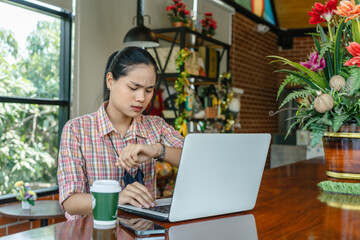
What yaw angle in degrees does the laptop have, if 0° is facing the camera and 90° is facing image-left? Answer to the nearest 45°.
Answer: approximately 135°

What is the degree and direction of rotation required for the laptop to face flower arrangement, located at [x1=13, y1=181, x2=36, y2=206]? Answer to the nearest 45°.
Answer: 0° — it already faces it

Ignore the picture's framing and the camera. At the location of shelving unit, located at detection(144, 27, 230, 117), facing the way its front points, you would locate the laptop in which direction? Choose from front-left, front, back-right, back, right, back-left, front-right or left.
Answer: front-right

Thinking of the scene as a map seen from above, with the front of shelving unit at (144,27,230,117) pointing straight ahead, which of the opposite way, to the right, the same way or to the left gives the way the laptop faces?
the opposite way

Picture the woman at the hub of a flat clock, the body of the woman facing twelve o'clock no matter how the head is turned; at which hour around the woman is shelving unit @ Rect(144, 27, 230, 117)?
The shelving unit is roughly at 8 o'clock from the woman.

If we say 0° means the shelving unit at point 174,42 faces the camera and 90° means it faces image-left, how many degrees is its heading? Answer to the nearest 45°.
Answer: approximately 315°

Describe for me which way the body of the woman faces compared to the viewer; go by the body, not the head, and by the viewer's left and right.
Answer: facing the viewer and to the right of the viewer

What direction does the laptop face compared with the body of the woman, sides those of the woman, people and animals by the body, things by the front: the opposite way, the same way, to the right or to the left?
the opposite way

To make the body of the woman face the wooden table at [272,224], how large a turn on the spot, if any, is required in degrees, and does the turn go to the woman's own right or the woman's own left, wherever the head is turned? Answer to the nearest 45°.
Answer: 0° — they already face it

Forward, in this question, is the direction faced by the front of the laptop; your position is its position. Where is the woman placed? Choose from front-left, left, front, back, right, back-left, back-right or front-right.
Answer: front

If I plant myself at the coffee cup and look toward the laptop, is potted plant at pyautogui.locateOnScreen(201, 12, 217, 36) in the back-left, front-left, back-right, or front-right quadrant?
front-left

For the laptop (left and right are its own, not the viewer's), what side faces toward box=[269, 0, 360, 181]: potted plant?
right

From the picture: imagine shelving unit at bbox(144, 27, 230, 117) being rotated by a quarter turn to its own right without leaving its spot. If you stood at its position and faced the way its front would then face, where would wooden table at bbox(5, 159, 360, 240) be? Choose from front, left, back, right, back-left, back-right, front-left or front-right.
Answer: front-left

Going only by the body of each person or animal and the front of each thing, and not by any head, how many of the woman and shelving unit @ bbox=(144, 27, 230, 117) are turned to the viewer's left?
0

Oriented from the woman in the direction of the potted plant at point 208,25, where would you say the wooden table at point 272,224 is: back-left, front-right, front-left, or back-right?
back-right

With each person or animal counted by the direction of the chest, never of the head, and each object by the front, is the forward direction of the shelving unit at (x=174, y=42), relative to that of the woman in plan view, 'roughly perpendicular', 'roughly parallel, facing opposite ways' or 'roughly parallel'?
roughly parallel
